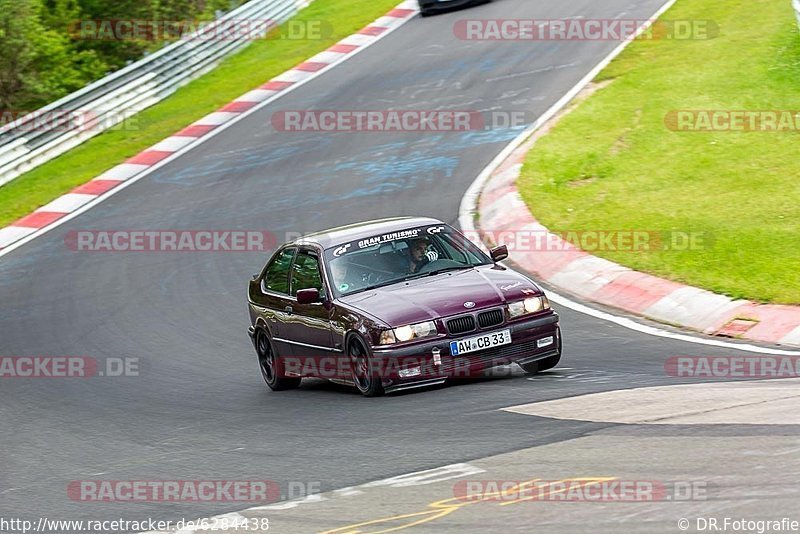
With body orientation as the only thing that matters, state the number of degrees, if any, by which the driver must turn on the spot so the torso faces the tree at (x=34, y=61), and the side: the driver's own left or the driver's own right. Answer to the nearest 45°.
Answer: approximately 180°

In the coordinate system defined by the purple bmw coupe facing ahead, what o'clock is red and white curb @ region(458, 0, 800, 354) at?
The red and white curb is roughly at 9 o'clock from the purple bmw coupe.

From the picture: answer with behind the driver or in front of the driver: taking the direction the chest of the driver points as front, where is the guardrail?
behind

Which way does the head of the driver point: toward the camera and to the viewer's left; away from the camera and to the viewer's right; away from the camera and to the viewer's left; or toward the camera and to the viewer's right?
toward the camera and to the viewer's right

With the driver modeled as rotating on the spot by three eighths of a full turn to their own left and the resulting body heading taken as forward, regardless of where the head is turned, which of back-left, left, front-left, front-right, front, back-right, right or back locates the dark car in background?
front

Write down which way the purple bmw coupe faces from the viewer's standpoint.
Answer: facing the viewer and to the right of the viewer

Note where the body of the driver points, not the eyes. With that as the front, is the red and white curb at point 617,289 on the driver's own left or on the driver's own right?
on the driver's own left

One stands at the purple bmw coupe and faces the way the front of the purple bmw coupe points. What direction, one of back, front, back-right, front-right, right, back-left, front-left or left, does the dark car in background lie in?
back-left
